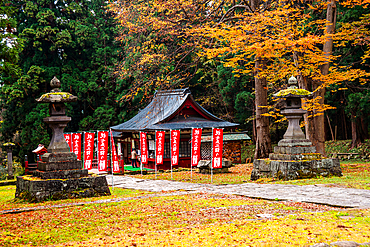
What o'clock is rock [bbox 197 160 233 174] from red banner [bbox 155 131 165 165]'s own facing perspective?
The rock is roughly at 9 o'clock from the red banner.

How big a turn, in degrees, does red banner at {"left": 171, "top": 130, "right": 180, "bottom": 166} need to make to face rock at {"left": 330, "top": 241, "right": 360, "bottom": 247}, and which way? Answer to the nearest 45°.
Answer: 0° — it already faces it

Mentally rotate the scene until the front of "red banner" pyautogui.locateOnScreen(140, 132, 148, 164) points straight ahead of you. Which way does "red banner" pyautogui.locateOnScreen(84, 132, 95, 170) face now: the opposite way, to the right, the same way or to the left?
the same way

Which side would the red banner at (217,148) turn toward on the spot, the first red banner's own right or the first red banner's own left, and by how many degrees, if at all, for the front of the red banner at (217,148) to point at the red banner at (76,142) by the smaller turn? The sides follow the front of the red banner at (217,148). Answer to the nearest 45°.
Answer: approximately 90° to the first red banner's own right

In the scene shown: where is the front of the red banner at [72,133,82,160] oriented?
toward the camera

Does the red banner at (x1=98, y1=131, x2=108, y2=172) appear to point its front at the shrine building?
no

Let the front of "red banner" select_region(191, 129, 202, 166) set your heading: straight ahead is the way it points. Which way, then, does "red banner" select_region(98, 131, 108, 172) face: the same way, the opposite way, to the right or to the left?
the same way

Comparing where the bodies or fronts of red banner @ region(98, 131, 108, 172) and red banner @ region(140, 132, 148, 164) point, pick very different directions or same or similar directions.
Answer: same or similar directions

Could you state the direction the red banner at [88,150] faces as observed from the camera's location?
facing the viewer

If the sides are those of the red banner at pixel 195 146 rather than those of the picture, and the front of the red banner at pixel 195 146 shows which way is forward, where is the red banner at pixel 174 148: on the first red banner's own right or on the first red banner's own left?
on the first red banner's own right

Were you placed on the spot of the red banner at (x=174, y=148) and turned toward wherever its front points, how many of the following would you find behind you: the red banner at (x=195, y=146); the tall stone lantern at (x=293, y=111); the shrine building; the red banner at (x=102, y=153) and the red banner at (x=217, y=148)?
1

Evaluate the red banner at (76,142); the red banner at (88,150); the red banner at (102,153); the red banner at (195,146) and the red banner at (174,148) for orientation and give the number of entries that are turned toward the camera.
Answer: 5

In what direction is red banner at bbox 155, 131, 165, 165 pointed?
toward the camera

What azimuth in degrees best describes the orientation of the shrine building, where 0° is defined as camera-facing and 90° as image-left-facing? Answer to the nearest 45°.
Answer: approximately 45°
